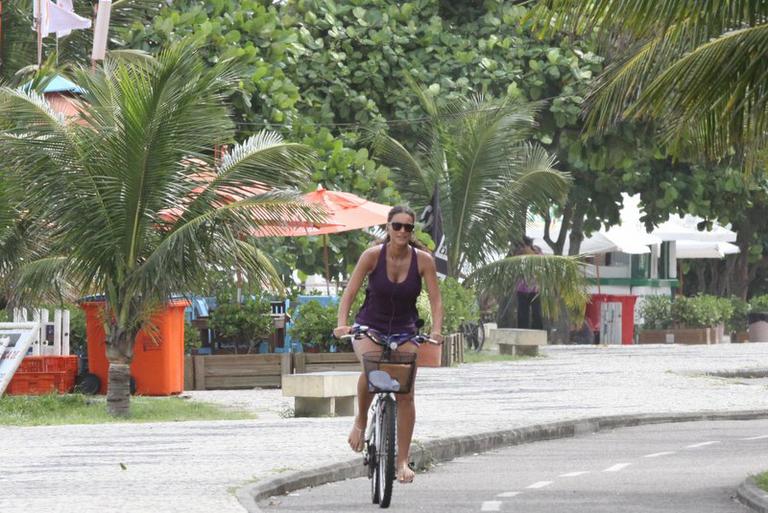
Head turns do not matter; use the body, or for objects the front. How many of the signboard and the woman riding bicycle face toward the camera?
2

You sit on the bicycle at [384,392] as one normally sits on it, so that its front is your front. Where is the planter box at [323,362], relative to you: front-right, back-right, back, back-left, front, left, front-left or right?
back

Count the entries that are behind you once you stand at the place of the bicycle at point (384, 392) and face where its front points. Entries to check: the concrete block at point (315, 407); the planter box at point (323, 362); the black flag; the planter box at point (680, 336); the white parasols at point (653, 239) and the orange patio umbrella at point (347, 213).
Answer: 6

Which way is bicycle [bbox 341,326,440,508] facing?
toward the camera

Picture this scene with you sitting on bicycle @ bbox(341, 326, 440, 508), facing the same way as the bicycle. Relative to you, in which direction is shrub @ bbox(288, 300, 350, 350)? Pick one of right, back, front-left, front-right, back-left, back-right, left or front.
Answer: back

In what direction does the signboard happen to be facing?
toward the camera

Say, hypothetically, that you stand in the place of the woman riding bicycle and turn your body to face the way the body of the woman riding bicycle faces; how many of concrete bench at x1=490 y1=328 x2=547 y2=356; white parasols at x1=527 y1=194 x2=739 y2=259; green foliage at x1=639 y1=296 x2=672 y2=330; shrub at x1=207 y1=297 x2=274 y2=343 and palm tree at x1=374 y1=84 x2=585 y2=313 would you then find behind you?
5

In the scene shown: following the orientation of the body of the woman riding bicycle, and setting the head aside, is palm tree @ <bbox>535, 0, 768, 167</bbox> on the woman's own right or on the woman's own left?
on the woman's own left

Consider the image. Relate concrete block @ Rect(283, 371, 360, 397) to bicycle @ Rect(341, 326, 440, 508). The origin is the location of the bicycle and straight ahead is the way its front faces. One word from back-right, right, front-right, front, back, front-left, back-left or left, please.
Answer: back

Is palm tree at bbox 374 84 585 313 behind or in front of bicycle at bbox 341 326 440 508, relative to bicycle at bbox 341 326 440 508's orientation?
behind

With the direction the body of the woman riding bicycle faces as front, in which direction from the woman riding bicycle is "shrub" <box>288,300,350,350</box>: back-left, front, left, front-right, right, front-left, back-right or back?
back

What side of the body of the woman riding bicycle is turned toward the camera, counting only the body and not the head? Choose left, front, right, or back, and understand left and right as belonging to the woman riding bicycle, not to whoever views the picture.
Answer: front

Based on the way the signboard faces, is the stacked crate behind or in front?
behind

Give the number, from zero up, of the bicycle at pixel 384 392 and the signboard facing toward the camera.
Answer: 2
